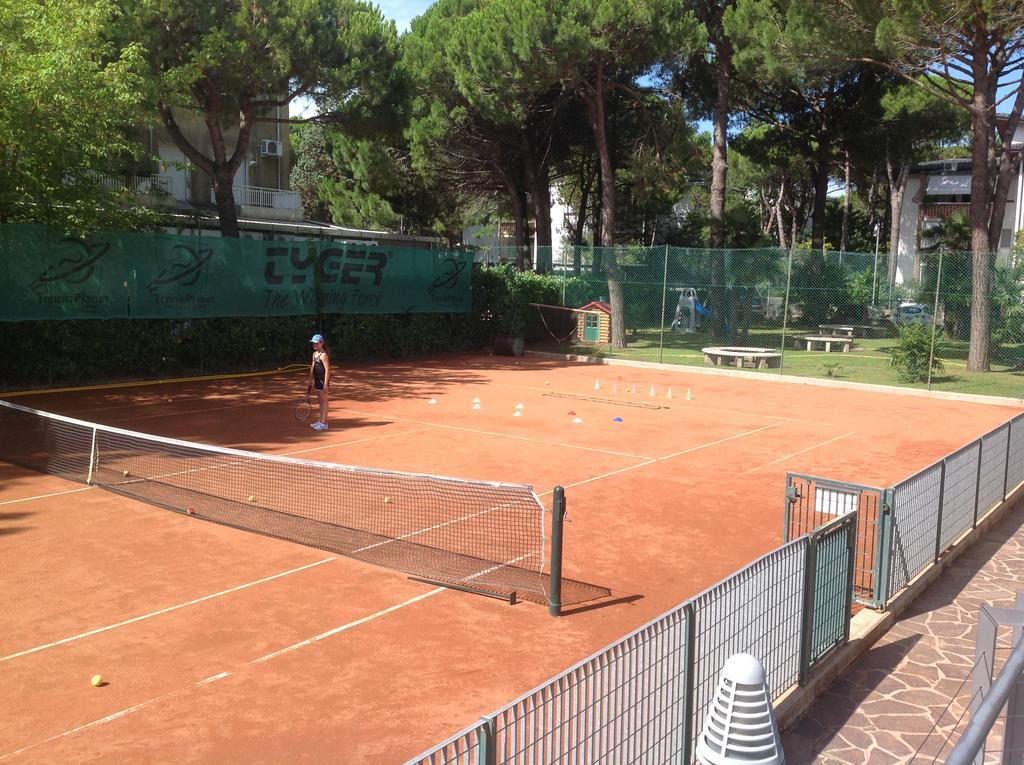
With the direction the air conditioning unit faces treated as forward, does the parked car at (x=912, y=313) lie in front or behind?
in front

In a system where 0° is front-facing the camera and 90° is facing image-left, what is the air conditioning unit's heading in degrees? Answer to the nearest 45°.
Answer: approximately 315°

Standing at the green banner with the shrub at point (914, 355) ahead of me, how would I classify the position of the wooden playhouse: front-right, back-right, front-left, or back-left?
front-left

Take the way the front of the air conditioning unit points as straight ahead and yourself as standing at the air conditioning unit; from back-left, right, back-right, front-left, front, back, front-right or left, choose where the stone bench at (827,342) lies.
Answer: front

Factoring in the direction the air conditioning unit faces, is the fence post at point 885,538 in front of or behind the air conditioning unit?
in front

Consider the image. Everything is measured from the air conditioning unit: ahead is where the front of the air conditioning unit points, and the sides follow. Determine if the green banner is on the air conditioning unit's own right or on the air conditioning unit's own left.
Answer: on the air conditioning unit's own right

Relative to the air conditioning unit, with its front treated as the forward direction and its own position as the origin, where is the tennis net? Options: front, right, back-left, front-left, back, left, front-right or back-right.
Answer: front-right

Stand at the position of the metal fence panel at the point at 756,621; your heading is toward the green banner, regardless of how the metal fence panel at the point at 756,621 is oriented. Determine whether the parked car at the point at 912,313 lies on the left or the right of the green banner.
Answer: right

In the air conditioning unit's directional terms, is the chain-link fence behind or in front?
in front

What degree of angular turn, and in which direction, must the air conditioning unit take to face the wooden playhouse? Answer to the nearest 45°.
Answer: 0° — it already faces it

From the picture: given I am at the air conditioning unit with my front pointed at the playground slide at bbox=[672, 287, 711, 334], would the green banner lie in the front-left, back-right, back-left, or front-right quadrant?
front-right
